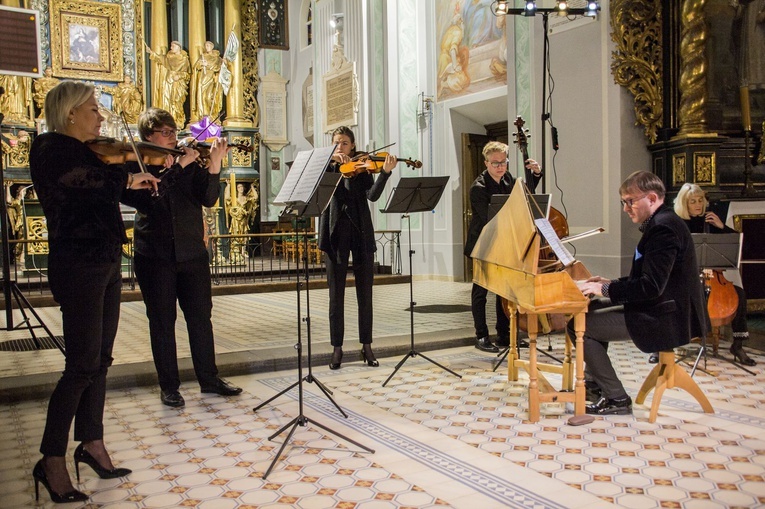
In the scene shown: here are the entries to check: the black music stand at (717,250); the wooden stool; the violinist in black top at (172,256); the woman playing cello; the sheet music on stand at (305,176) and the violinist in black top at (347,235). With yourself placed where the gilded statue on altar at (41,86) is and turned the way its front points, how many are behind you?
0

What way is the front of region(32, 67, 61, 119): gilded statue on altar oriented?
toward the camera

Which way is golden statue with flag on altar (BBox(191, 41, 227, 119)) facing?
toward the camera

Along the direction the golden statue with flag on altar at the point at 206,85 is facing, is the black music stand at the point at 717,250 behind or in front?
in front

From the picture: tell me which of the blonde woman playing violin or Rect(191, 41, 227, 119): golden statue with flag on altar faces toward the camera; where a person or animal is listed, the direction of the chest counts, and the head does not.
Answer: the golden statue with flag on altar

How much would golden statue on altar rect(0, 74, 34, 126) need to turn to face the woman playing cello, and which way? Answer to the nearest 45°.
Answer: approximately 45° to its left

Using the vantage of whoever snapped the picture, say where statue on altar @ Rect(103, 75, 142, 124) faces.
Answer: facing the viewer

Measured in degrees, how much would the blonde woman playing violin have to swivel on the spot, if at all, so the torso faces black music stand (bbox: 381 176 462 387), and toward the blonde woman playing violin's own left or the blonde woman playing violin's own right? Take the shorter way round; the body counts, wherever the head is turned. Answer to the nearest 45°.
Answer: approximately 45° to the blonde woman playing violin's own left

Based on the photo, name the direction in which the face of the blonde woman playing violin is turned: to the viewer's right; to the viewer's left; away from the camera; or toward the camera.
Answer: to the viewer's right

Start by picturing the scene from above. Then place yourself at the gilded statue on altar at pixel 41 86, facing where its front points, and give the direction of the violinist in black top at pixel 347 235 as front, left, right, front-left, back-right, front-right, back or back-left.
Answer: front

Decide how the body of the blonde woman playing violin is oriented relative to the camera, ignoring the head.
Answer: to the viewer's right

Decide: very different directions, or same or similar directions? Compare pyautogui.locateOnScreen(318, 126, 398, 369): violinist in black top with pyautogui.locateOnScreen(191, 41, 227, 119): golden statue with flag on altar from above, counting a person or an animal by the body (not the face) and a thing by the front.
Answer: same or similar directions

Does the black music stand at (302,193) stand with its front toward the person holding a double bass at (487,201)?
no

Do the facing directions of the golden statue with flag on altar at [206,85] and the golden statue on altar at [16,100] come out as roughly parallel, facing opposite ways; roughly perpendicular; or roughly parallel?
roughly parallel

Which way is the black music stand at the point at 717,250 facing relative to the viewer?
away from the camera
